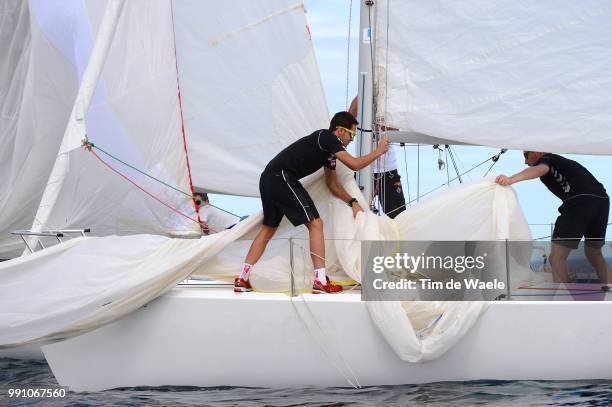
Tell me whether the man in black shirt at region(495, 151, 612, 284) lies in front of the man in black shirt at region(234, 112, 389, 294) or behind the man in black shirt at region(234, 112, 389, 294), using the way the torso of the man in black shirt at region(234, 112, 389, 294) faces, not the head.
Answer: in front

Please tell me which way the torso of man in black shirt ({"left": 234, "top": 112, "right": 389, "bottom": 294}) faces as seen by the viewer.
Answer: to the viewer's right

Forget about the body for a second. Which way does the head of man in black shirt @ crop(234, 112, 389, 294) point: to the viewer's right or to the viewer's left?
to the viewer's right

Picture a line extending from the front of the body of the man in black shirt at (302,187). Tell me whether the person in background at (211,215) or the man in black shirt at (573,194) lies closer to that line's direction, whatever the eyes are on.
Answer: the man in black shirt

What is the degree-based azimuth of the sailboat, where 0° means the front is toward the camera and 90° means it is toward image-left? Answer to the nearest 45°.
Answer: approximately 90°
